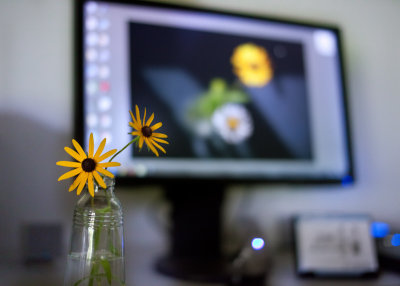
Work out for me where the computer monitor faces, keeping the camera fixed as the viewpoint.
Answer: facing the viewer and to the right of the viewer

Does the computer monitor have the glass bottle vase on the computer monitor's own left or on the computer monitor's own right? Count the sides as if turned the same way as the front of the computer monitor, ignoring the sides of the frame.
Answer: on the computer monitor's own right
